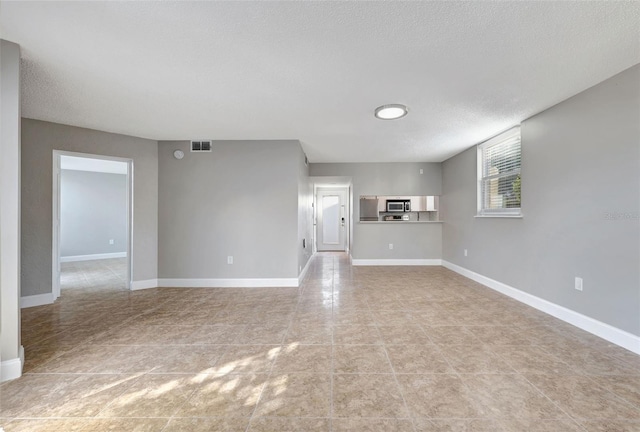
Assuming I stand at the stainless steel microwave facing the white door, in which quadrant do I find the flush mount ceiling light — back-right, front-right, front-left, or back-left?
back-left

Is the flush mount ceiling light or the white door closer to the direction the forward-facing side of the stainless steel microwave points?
the flush mount ceiling light

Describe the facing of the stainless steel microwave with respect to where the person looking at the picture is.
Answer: facing the viewer

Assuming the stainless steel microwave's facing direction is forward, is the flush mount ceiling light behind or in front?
in front

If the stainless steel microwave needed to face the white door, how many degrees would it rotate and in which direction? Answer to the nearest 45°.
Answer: approximately 135° to its right
